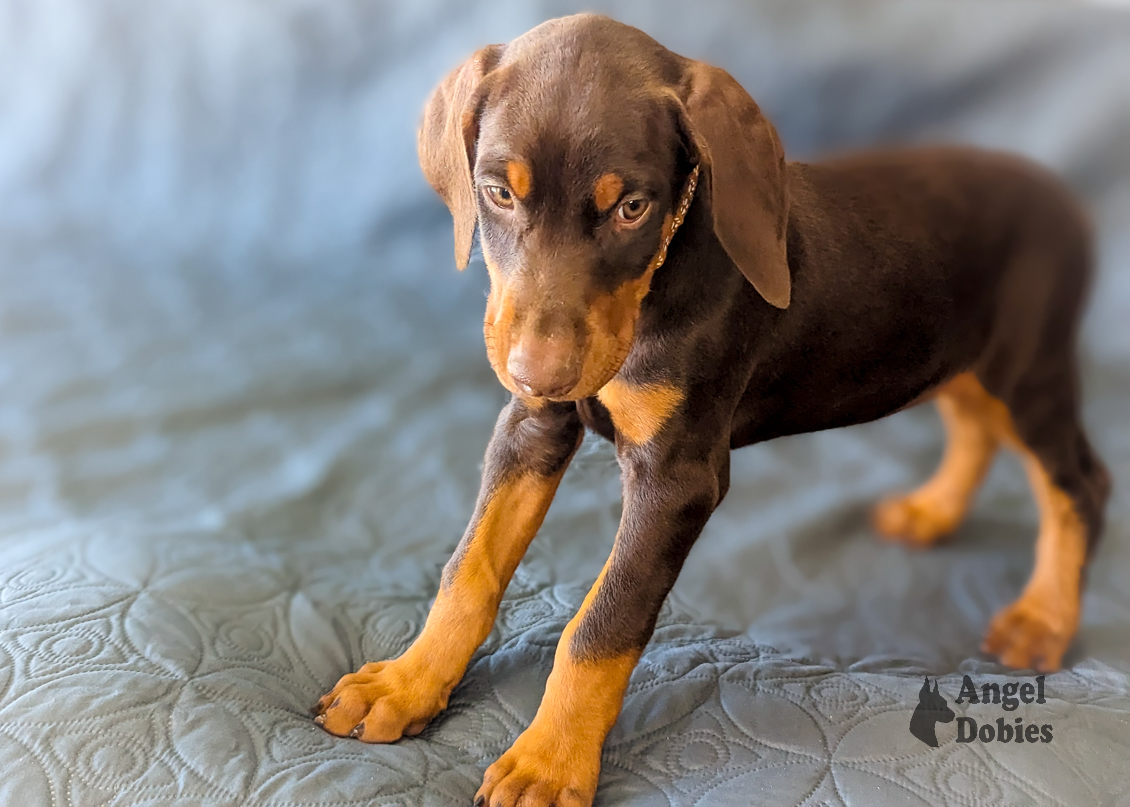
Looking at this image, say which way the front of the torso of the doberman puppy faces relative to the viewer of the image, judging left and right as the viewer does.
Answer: facing the viewer and to the left of the viewer
